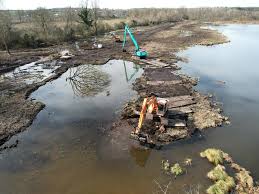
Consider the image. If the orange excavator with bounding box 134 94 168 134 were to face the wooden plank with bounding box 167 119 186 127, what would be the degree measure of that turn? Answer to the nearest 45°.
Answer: approximately 135° to its left

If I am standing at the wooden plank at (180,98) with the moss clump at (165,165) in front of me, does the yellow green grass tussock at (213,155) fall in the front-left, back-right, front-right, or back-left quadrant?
front-left

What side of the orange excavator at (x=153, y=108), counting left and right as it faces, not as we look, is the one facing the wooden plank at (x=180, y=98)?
back

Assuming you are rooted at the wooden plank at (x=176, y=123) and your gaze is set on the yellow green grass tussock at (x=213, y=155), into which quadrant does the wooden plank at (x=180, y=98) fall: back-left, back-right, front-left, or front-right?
back-left

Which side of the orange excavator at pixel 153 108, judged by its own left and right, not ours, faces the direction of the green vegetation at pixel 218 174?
left

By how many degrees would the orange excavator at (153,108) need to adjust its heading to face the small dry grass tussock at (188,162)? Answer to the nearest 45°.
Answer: approximately 90° to its left

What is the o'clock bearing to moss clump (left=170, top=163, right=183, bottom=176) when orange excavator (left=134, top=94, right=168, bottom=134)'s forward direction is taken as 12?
The moss clump is roughly at 10 o'clock from the orange excavator.

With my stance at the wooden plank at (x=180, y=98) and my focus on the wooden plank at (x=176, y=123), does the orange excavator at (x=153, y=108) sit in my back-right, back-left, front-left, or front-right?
front-right

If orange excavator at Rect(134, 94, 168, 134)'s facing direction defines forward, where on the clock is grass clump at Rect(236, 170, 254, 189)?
The grass clump is roughly at 9 o'clock from the orange excavator.

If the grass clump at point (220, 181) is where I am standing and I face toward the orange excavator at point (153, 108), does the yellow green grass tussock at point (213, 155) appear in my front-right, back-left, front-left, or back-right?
front-right

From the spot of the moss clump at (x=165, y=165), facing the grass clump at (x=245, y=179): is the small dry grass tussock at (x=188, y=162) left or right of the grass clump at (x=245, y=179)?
left

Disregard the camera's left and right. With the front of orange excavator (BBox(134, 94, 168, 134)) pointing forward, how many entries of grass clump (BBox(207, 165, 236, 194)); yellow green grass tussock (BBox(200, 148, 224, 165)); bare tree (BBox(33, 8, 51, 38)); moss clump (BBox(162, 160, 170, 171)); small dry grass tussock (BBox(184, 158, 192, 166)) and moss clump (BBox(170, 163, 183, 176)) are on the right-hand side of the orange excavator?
1

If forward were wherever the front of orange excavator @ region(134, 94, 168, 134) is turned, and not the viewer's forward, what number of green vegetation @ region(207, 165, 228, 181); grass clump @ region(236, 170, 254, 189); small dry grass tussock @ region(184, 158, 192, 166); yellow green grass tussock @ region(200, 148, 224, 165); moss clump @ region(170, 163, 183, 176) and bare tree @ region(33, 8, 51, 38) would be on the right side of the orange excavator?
1

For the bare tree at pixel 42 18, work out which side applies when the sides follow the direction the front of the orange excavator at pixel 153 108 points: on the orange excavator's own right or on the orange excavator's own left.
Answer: on the orange excavator's own right

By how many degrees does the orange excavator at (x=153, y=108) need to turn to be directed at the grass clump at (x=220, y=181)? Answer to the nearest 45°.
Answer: approximately 90° to its left
